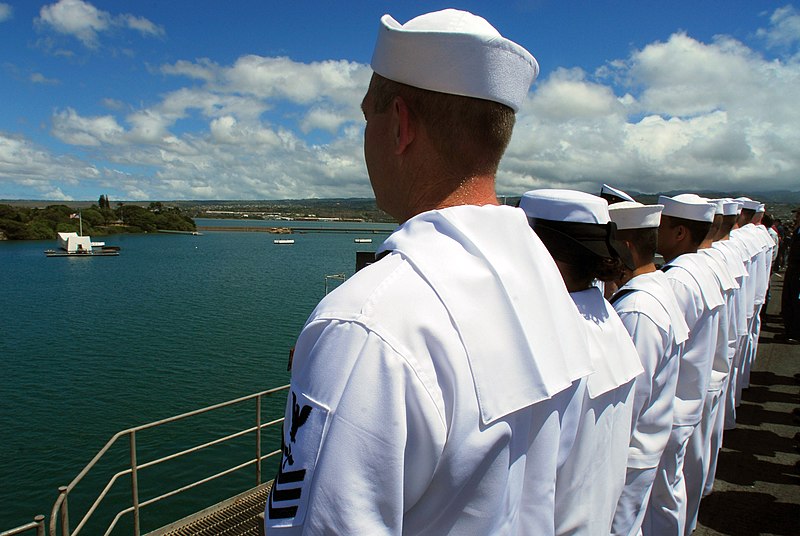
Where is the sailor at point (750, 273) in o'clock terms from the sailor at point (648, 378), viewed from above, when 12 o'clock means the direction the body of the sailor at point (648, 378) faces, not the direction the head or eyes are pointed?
the sailor at point (750, 273) is roughly at 2 o'clock from the sailor at point (648, 378).

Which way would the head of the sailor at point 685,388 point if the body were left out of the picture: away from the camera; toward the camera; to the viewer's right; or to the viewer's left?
to the viewer's left

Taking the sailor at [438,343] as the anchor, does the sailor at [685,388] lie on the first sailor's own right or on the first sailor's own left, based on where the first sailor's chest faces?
on the first sailor's own right

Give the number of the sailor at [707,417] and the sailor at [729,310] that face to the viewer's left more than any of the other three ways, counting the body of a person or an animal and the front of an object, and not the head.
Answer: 2

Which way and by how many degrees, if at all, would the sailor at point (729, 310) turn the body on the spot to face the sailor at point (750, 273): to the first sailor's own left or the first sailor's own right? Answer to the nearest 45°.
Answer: approximately 90° to the first sailor's own right

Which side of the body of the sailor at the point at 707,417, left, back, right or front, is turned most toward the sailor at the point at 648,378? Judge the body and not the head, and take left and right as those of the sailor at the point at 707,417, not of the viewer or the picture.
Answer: left

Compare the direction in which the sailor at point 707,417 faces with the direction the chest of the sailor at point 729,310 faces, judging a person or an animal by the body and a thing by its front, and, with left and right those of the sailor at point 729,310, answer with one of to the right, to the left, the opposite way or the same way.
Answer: the same way

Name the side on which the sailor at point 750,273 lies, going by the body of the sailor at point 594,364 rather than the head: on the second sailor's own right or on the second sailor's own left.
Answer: on the second sailor's own right

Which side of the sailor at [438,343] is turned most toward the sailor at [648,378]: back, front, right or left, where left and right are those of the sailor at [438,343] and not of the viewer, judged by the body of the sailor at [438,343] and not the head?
right

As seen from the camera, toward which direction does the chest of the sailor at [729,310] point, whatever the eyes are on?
to the viewer's left

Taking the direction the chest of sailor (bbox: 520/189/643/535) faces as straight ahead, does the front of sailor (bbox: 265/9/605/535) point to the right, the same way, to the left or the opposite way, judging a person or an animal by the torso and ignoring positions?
the same way

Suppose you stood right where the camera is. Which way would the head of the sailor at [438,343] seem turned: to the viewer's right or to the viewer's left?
to the viewer's left

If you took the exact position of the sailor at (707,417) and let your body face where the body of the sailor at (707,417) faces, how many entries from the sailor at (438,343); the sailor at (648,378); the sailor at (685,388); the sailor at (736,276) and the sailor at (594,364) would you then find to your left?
4

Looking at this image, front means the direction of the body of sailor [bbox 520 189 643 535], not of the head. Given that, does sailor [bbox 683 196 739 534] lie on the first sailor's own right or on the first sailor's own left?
on the first sailor's own right

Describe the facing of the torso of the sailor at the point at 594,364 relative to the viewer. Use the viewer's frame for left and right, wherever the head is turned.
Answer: facing away from the viewer and to the left of the viewer

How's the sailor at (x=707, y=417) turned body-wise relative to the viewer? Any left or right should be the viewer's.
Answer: facing to the left of the viewer
